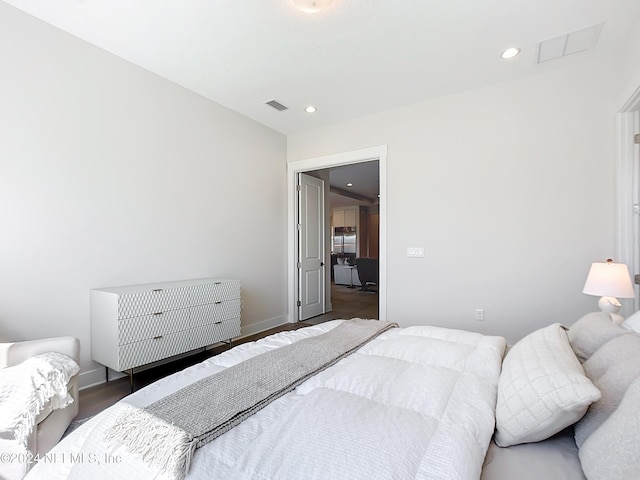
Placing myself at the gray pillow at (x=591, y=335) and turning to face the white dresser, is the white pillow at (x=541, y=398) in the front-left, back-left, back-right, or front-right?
front-left

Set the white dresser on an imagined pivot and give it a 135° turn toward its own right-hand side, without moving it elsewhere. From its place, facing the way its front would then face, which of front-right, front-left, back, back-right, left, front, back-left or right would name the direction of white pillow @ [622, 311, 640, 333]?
back-left

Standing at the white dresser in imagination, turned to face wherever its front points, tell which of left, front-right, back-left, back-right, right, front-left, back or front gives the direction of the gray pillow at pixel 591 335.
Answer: front

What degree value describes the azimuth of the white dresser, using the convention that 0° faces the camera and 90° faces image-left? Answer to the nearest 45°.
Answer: approximately 315°

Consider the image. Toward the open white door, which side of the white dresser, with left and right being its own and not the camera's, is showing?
left

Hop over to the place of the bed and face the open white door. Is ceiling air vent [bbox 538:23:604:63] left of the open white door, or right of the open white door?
right

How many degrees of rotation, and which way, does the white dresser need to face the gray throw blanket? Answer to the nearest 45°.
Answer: approximately 45° to its right

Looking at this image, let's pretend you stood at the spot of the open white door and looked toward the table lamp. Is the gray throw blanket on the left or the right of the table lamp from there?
right

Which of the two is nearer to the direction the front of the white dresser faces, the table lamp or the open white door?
the table lamp

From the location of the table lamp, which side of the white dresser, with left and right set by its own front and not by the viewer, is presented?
front

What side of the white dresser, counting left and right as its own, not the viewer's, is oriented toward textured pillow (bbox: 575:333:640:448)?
front
